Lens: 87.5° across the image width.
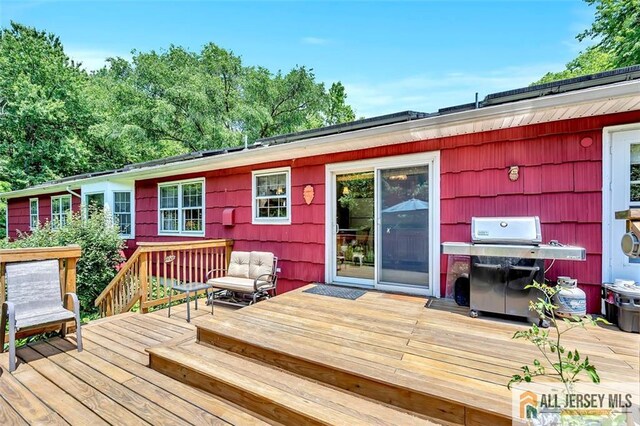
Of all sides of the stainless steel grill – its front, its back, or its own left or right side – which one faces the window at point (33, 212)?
right

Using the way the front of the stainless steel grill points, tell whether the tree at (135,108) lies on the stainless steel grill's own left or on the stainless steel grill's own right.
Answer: on the stainless steel grill's own right

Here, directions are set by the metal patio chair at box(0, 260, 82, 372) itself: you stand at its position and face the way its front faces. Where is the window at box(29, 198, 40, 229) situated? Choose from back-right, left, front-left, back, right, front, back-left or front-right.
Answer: back-left

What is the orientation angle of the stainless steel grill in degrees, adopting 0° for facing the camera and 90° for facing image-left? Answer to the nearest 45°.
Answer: approximately 0°

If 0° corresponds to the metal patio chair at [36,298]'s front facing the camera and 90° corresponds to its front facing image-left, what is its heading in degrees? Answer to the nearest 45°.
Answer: approximately 315°

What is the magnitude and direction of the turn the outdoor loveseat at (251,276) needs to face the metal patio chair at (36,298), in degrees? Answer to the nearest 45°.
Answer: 0° — it already faces it

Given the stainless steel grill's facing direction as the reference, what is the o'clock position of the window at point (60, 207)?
The window is roughly at 3 o'clock from the stainless steel grill.

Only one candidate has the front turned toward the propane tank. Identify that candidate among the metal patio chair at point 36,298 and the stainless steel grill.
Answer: the metal patio chair
